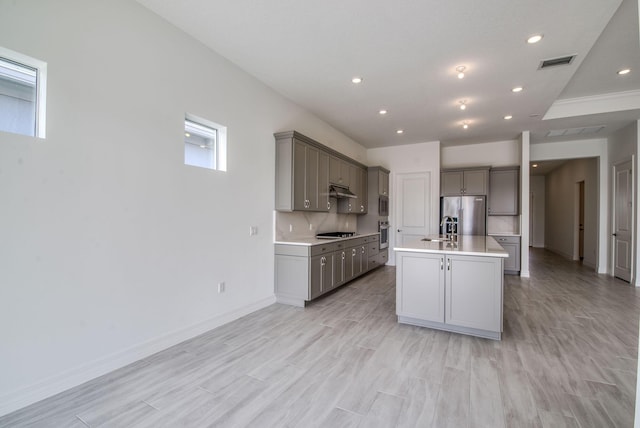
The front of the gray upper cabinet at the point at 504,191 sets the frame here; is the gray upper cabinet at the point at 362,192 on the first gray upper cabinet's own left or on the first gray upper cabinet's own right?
on the first gray upper cabinet's own right

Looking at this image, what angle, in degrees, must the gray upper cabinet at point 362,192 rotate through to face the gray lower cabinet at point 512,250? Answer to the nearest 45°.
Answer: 0° — it already faces it

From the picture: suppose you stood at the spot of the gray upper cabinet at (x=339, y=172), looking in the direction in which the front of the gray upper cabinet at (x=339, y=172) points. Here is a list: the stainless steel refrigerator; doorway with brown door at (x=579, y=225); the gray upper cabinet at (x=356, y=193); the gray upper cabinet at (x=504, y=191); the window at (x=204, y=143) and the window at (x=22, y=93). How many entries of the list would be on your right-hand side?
2

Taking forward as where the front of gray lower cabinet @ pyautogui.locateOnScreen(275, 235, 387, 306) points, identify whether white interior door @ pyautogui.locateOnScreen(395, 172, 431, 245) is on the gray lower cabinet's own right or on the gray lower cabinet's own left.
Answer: on the gray lower cabinet's own left

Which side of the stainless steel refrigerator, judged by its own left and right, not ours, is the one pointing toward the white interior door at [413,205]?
right

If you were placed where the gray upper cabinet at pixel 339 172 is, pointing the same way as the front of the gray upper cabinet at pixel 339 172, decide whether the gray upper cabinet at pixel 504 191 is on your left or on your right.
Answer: on your left

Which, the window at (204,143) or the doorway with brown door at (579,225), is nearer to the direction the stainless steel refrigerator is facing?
the window

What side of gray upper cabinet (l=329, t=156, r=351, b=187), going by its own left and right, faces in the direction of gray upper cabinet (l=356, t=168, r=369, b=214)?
left

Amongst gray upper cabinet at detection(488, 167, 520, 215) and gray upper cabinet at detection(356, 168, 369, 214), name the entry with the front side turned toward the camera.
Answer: gray upper cabinet at detection(488, 167, 520, 215)

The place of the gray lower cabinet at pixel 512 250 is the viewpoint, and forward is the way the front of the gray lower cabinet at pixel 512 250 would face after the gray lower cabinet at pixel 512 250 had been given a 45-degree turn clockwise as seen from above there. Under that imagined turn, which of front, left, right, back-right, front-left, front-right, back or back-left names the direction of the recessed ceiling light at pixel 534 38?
front-left

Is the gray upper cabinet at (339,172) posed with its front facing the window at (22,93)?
no

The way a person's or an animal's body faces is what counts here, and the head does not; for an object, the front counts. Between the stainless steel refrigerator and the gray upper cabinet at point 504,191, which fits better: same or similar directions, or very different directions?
same or similar directions

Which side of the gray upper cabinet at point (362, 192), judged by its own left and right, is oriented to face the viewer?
right

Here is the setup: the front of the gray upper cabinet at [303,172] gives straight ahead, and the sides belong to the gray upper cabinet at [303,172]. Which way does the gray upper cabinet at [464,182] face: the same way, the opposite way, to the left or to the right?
to the right

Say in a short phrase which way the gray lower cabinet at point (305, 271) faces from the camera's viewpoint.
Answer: facing the viewer and to the right of the viewer

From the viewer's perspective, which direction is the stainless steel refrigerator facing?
toward the camera

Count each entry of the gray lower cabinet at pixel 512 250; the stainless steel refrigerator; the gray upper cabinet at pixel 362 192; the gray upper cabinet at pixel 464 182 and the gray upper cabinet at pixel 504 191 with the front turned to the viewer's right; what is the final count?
1

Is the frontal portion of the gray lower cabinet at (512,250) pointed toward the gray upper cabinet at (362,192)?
no

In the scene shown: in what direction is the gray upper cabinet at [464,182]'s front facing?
toward the camera
